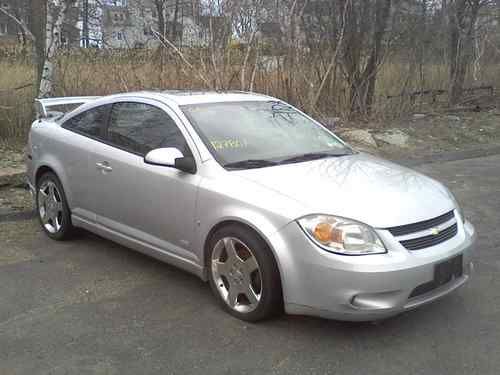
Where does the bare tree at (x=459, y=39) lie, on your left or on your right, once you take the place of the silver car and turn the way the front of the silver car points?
on your left
